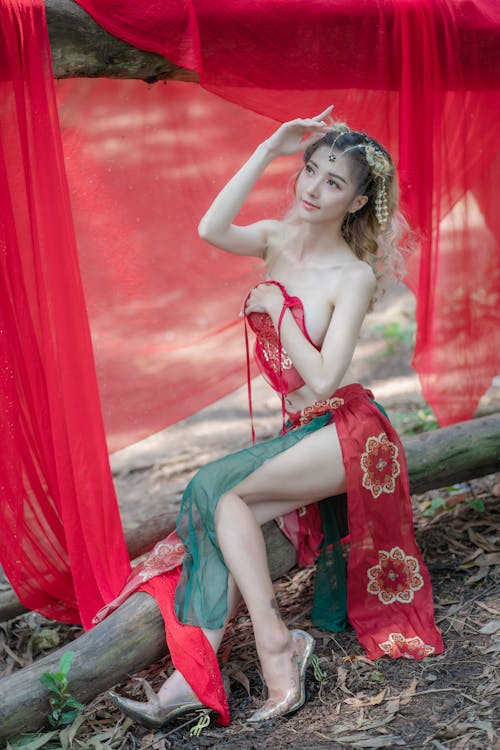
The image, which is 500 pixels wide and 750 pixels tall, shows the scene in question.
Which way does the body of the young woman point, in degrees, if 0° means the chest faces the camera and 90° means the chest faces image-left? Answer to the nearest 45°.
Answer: approximately 45°

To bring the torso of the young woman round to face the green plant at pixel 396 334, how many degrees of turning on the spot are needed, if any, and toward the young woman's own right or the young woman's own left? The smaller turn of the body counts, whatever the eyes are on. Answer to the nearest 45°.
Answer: approximately 135° to the young woman's own right
